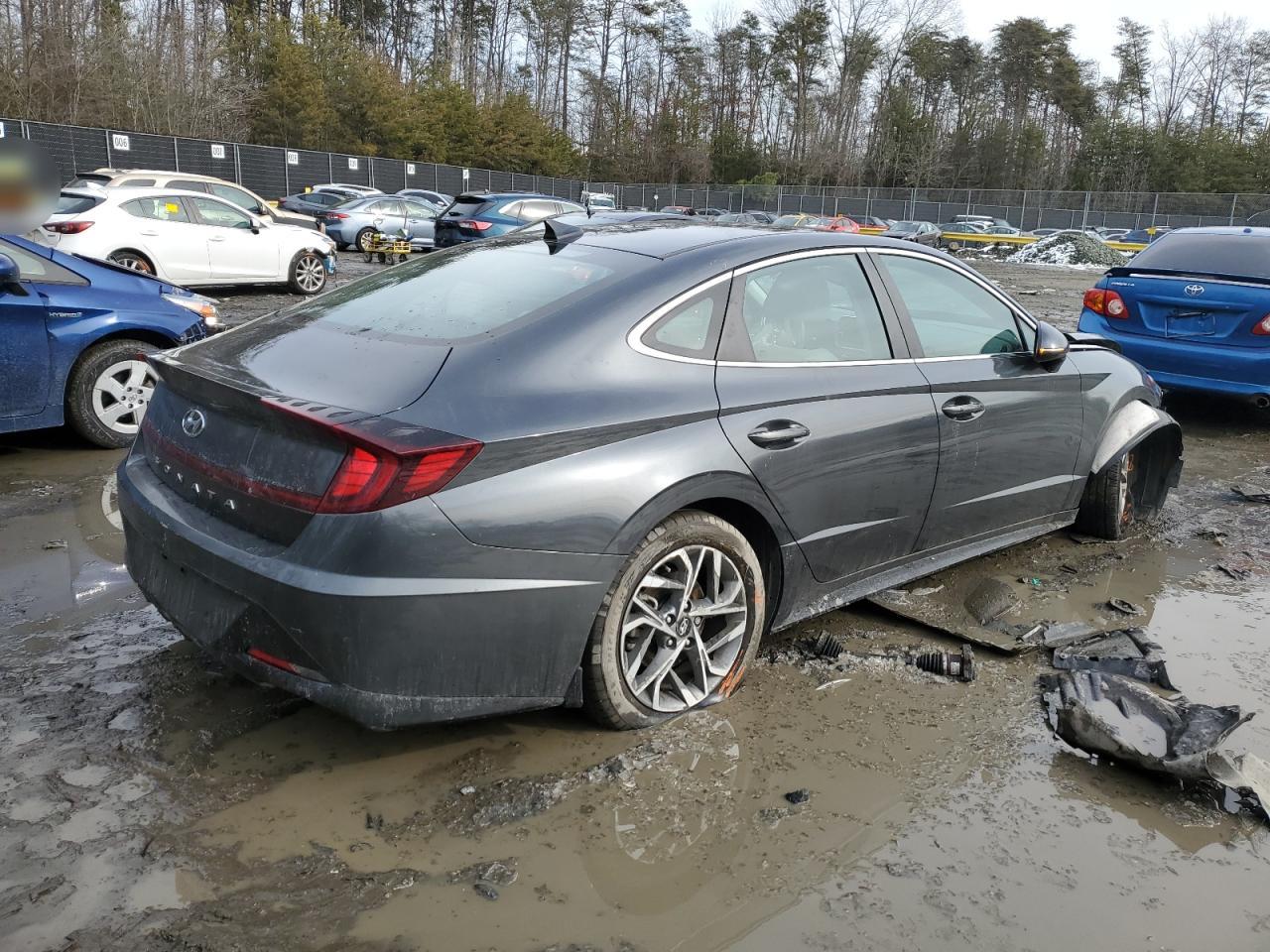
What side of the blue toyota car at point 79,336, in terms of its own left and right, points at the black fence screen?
left

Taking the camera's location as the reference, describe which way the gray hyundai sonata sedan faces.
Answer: facing away from the viewer and to the right of the viewer

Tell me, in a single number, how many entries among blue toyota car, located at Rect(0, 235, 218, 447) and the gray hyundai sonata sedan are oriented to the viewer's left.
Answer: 0

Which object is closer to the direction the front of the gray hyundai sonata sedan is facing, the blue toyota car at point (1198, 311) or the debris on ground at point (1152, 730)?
the blue toyota car

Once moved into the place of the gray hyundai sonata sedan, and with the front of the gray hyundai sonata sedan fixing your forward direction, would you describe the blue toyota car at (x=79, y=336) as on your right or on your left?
on your left

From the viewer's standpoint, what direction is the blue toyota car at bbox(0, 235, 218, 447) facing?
to the viewer's right

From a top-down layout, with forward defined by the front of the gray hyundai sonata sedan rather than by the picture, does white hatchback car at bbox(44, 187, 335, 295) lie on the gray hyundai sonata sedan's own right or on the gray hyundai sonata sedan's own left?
on the gray hyundai sonata sedan's own left

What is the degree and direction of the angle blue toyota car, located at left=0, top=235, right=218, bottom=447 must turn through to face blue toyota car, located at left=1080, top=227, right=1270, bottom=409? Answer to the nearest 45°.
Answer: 0° — it already faces it

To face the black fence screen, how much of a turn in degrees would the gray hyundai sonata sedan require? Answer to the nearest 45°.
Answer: approximately 45° to its left

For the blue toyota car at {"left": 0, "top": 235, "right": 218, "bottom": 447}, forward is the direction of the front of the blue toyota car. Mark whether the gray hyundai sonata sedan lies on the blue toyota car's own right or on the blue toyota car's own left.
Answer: on the blue toyota car's own right

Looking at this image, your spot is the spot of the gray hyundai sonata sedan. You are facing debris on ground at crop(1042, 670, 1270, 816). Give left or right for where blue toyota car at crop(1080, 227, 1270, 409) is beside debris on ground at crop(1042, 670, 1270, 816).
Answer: left

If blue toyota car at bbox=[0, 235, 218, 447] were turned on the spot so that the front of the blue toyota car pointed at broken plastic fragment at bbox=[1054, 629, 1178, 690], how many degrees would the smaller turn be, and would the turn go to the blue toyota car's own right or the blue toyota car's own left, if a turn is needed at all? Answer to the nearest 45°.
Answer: approximately 45° to the blue toyota car's own right

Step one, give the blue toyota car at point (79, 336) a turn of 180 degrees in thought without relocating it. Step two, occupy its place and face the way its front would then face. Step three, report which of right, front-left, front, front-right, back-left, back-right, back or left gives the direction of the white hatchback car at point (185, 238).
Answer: right
